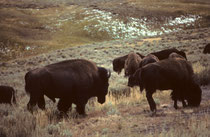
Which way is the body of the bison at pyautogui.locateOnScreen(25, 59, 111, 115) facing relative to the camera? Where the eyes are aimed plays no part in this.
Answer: to the viewer's right

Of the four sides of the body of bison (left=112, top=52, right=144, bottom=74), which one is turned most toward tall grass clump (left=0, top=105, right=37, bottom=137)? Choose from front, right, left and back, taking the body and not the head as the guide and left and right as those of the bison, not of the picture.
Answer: left

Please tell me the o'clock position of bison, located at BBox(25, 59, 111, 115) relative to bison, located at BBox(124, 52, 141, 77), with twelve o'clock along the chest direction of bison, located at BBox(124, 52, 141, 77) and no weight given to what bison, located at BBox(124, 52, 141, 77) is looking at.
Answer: bison, located at BBox(25, 59, 111, 115) is roughly at 11 o'clock from bison, located at BBox(124, 52, 141, 77).

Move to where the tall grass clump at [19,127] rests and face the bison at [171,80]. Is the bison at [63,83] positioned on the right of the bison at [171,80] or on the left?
left

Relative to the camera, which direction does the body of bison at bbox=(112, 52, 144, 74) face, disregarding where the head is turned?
to the viewer's left
